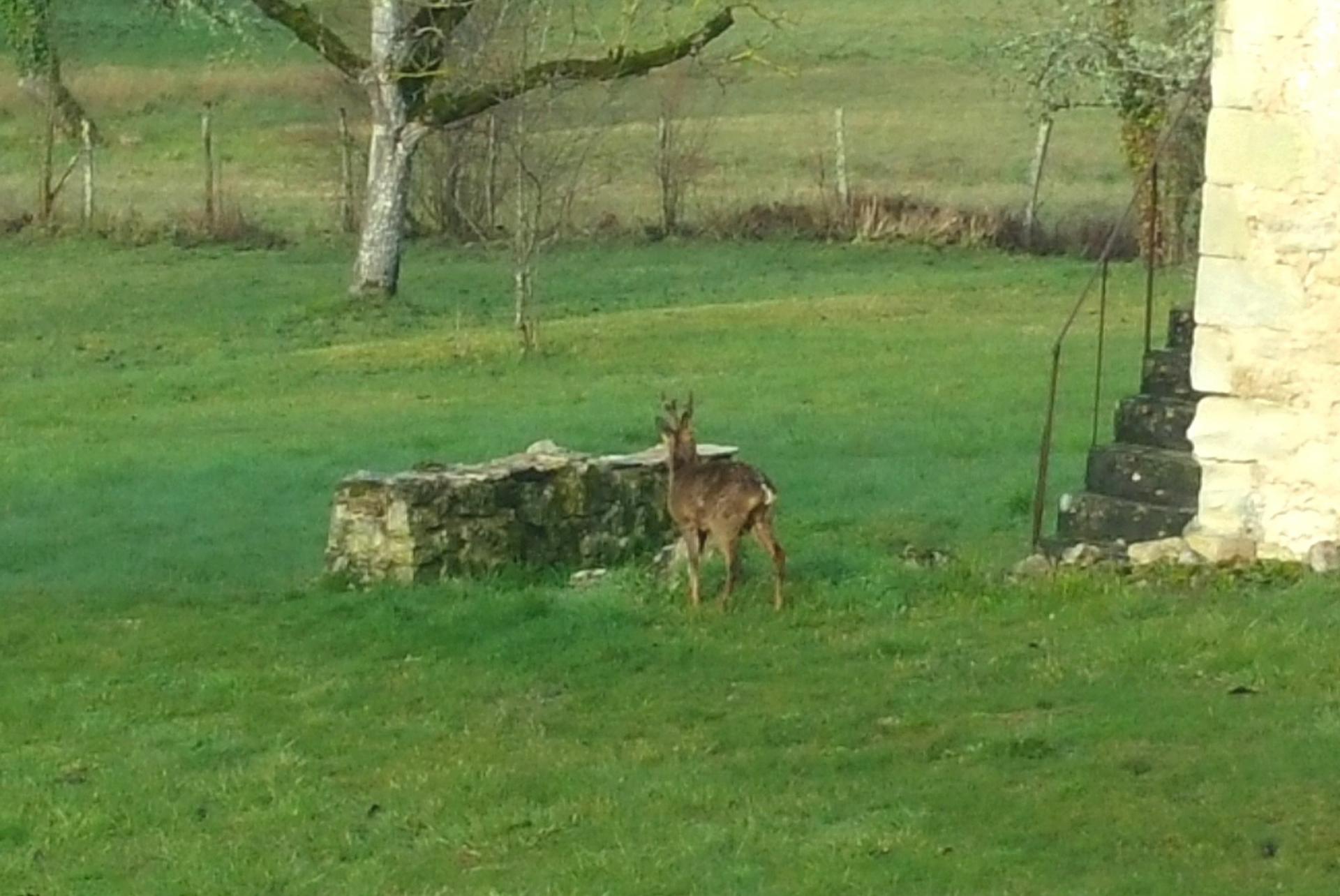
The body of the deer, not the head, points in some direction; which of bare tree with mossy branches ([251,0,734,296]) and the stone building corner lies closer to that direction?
the bare tree with mossy branches

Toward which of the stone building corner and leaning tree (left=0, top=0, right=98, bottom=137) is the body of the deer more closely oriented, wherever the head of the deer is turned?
the leaning tree

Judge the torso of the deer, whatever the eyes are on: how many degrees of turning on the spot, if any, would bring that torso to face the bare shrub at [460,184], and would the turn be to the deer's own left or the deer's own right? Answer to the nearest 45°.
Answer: approximately 45° to the deer's own right

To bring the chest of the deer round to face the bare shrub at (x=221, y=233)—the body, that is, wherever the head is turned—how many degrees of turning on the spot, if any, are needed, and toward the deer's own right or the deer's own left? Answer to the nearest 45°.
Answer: approximately 45° to the deer's own right

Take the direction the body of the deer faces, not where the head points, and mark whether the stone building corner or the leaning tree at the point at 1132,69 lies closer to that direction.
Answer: the leaning tree

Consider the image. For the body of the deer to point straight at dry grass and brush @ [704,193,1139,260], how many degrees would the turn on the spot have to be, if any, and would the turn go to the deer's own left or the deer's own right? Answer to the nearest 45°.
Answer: approximately 45° to the deer's own right

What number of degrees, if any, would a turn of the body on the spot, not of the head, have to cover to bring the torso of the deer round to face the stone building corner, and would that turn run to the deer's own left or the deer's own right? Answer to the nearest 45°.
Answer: approximately 135° to the deer's own right

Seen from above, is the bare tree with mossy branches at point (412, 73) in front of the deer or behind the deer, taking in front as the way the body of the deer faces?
in front

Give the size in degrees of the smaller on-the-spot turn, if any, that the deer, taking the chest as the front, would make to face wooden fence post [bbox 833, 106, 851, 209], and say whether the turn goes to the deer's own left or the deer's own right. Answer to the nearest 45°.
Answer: approximately 45° to the deer's own right

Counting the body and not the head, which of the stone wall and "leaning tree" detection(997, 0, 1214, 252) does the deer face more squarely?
the stone wall

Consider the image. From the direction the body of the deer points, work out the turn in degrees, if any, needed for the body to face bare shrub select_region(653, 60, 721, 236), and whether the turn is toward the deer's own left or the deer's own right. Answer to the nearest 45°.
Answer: approximately 45° to the deer's own right

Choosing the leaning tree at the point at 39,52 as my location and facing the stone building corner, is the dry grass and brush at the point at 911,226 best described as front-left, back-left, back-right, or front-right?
front-left

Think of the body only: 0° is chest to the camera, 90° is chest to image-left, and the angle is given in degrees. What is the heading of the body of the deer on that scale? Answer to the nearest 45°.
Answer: approximately 135°
